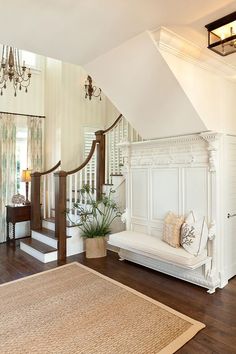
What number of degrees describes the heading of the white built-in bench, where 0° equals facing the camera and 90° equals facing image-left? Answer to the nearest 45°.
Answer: approximately 45°

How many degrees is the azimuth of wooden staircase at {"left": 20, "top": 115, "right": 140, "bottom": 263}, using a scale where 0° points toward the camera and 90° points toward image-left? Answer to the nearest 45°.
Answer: approximately 45°

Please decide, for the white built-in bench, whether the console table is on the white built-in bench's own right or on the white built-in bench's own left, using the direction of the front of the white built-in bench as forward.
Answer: on the white built-in bench's own right

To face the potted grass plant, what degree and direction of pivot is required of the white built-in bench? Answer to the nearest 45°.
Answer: approximately 90° to its right

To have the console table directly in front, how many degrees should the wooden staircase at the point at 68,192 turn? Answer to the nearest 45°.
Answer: approximately 90° to its right

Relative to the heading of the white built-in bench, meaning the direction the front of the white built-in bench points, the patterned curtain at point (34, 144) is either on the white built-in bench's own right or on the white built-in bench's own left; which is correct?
on the white built-in bench's own right

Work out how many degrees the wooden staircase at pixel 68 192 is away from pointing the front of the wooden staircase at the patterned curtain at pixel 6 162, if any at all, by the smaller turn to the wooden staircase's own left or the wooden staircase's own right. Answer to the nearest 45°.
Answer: approximately 90° to the wooden staircase's own right
